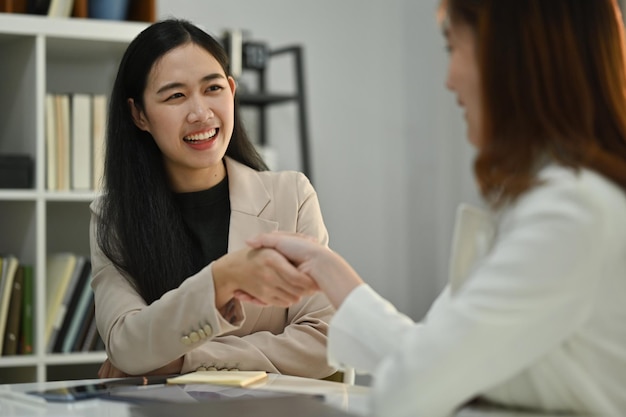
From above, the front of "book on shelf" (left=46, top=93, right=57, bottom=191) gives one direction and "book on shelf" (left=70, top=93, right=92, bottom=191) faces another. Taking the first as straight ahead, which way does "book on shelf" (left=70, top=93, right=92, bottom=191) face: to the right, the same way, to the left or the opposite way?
the same way

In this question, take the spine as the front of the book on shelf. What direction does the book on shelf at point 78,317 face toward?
toward the camera

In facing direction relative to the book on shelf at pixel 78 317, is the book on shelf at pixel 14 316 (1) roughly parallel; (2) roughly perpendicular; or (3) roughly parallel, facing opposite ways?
roughly parallel

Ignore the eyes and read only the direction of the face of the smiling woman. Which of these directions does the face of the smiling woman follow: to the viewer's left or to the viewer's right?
to the viewer's right

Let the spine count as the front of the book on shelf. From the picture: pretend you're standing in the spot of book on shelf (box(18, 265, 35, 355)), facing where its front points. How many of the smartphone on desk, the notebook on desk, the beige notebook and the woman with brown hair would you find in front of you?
4

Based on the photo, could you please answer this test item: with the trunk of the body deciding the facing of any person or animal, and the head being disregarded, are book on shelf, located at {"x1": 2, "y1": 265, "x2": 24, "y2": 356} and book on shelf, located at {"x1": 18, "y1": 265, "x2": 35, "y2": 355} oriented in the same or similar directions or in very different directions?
same or similar directions

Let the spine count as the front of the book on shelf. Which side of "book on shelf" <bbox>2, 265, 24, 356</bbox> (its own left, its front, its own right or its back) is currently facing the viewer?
front

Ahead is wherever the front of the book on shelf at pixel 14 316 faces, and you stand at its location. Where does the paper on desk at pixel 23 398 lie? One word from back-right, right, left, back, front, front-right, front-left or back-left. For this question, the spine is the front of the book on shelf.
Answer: front

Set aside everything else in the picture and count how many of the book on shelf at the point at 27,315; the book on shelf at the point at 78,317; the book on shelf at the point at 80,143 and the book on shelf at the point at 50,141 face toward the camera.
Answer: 4

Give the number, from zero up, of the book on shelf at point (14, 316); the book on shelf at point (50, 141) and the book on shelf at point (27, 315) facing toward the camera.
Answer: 3

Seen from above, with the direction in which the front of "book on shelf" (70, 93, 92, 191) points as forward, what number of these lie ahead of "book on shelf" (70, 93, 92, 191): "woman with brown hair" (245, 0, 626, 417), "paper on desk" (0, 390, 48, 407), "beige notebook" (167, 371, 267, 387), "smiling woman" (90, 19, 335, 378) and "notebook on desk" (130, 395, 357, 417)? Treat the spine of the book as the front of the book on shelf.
5
